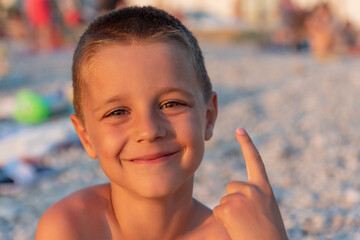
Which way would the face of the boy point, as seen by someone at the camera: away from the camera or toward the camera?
toward the camera

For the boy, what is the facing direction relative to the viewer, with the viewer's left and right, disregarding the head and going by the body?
facing the viewer

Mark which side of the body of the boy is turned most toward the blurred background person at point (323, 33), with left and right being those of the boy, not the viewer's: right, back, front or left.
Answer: back

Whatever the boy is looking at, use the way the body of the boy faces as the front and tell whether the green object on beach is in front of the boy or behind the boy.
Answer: behind

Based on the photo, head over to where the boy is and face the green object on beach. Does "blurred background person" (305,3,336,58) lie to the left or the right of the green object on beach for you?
right
